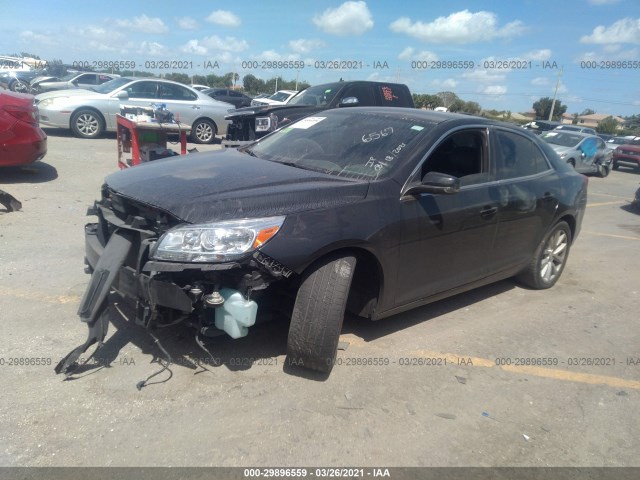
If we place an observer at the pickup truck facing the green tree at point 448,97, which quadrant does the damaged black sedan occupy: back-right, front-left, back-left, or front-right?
back-right

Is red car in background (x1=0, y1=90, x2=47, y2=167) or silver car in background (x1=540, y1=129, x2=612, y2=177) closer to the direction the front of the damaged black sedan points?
the red car in background

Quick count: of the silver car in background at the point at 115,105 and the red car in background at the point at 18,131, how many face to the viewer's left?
2

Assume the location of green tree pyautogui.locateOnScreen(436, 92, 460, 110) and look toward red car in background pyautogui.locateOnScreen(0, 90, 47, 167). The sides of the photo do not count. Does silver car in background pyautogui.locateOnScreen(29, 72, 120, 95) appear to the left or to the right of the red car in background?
right

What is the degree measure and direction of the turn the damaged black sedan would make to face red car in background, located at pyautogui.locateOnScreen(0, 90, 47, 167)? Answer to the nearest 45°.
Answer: approximately 90° to its right

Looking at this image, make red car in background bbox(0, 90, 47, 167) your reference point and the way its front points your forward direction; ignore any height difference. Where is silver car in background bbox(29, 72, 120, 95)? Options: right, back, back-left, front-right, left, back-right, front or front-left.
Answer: right

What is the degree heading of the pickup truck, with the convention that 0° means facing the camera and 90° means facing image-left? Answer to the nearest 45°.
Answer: approximately 45°

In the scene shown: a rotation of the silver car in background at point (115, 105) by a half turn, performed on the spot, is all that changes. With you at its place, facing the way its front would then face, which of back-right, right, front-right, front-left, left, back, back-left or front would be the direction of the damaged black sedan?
right

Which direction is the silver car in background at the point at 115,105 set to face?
to the viewer's left

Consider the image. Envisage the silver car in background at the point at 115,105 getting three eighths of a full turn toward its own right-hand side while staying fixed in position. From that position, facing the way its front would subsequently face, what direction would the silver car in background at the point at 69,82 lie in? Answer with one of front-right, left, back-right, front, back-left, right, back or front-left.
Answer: front-left
